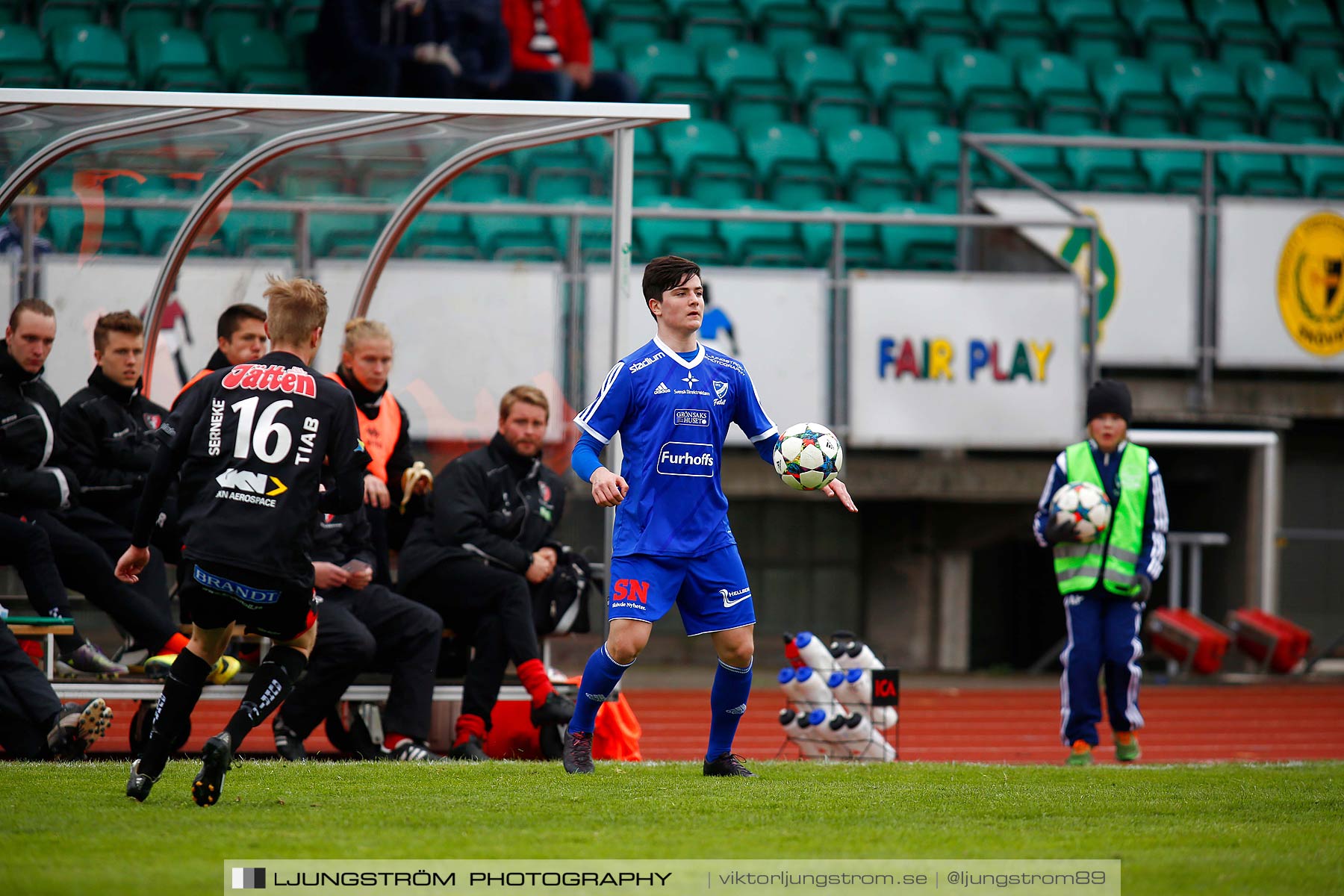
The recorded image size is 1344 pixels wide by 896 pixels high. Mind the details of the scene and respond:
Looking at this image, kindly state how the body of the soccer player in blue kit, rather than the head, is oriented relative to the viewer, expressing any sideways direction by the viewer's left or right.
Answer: facing the viewer

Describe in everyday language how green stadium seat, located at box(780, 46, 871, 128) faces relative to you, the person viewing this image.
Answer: facing the viewer and to the right of the viewer

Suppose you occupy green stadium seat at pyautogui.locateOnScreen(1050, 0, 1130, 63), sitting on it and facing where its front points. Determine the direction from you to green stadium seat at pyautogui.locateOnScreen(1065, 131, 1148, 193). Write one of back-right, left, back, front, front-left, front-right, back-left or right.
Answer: front-right

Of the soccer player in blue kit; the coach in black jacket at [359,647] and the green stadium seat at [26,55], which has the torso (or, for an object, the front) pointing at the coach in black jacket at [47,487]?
the green stadium seat

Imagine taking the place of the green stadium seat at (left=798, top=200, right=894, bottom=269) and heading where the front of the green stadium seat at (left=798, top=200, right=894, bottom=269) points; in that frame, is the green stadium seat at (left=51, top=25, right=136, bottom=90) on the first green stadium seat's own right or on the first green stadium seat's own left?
on the first green stadium seat's own right

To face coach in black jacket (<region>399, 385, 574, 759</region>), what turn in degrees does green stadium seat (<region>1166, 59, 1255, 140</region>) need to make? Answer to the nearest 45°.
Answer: approximately 45° to its right

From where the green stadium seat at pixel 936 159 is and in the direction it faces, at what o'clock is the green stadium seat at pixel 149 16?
the green stadium seat at pixel 149 16 is roughly at 4 o'clock from the green stadium seat at pixel 936 159.

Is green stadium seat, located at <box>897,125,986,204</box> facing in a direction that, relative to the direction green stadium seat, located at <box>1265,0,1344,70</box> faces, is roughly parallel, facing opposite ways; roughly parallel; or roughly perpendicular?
roughly parallel

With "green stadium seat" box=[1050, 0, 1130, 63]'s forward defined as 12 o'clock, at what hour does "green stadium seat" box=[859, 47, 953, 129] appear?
"green stadium seat" box=[859, 47, 953, 129] is roughly at 3 o'clock from "green stadium seat" box=[1050, 0, 1130, 63].

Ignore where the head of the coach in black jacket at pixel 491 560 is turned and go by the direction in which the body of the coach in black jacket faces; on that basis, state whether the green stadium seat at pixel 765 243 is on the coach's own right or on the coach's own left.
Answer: on the coach's own left

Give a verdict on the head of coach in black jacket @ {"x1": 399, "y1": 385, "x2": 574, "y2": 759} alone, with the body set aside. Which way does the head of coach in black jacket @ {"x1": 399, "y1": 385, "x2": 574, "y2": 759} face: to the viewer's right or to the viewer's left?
to the viewer's right

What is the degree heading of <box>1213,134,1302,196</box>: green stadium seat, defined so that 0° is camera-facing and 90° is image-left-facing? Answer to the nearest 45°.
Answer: approximately 315°

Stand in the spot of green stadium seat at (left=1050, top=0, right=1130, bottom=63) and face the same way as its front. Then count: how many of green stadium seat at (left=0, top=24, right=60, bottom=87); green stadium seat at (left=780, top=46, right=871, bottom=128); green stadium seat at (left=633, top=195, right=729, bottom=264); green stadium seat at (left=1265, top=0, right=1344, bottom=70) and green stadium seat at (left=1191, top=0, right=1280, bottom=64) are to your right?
3

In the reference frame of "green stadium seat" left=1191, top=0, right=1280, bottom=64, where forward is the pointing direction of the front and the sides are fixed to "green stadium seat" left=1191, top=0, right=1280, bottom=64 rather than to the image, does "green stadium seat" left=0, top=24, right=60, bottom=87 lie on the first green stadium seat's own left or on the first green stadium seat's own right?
on the first green stadium seat's own right

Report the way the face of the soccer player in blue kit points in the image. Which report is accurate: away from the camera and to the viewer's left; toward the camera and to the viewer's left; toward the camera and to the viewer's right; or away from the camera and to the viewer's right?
toward the camera and to the viewer's right

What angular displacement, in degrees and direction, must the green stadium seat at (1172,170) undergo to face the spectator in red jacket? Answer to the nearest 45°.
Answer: approximately 90° to its right

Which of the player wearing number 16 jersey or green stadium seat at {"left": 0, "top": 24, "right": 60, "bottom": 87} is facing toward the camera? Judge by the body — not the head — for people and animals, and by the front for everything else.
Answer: the green stadium seat
